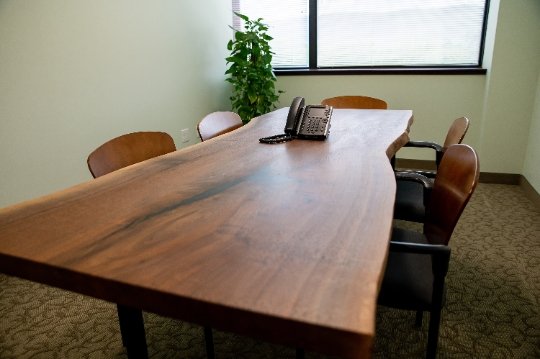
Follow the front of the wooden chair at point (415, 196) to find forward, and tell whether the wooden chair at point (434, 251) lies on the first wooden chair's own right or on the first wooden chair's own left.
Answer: on the first wooden chair's own left

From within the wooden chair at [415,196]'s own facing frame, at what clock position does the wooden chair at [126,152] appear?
the wooden chair at [126,152] is roughly at 11 o'clock from the wooden chair at [415,196].

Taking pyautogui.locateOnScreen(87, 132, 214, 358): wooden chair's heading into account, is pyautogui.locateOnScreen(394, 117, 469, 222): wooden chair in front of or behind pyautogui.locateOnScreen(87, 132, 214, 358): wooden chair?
in front

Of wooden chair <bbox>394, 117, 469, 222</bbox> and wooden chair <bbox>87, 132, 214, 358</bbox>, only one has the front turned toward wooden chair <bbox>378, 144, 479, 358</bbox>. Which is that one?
wooden chair <bbox>87, 132, 214, 358</bbox>

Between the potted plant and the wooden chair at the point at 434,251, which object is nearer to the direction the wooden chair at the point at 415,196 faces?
the potted plant

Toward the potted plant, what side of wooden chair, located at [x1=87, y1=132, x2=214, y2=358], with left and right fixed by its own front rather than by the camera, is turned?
left

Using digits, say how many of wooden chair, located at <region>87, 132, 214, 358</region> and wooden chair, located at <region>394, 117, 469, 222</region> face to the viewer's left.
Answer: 1

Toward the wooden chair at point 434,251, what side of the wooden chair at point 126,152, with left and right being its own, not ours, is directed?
front

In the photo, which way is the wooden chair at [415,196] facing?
to the viewer's left

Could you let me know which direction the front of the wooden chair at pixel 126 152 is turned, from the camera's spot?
facing the viewer and to the right of the viewer

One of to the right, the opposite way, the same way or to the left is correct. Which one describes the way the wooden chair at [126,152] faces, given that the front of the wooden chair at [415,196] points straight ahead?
the opposite way
